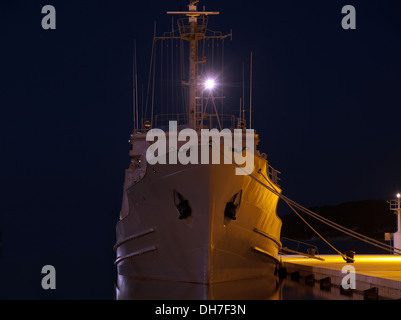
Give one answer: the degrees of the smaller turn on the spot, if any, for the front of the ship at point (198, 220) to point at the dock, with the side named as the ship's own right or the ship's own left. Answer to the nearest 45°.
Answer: approximately 90° to the ship's own left

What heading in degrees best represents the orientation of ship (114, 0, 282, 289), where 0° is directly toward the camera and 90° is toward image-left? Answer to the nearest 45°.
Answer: approximately 0°
